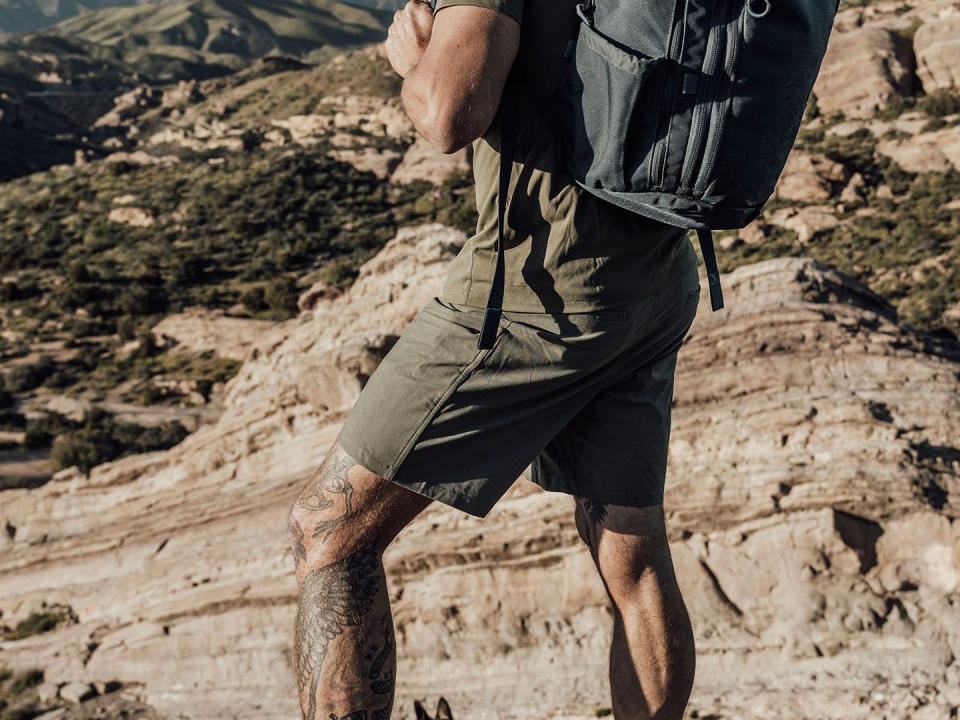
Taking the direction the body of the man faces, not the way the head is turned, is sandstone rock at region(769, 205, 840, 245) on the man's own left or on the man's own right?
on the man's own right

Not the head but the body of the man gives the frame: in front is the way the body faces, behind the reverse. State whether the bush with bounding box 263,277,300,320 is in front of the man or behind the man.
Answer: in front

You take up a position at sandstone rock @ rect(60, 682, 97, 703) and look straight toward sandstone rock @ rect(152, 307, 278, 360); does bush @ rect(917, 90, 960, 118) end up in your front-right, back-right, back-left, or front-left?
front-right

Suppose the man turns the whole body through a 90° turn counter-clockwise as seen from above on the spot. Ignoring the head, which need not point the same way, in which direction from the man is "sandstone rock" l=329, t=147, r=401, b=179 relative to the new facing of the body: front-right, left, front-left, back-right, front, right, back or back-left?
back-right

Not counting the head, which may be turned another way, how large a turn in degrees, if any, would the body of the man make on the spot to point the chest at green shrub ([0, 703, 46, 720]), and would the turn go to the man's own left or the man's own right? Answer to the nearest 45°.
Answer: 0° — they already face it

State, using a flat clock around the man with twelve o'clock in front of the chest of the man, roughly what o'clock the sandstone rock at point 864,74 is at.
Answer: The sandstone rock is roughly at 2 o'clock from the man.

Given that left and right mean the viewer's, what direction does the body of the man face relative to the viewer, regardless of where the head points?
facing away from the viewer and to the left of the viewer

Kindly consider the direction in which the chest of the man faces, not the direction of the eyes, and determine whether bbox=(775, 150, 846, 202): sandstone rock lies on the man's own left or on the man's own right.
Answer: on the man's own right
